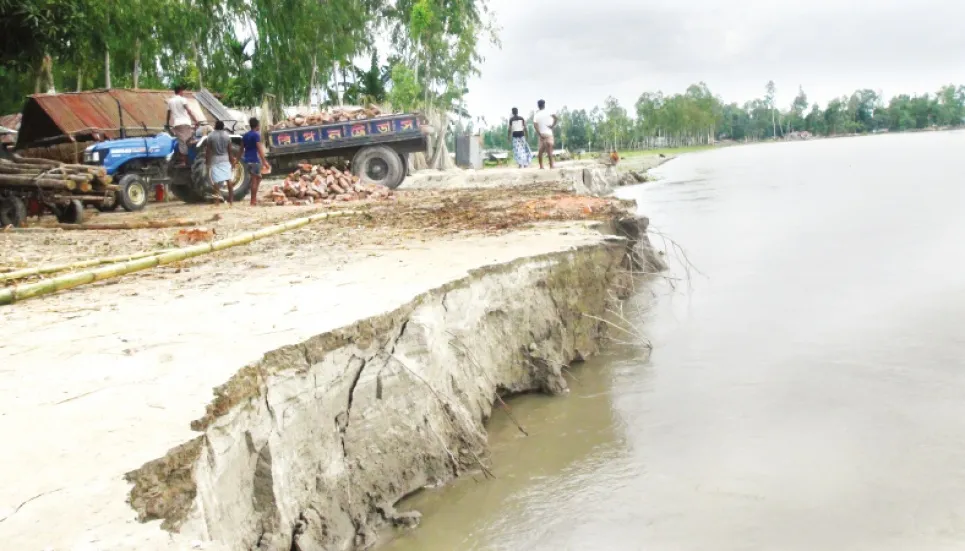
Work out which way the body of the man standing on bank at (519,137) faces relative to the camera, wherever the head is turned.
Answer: away from the camera

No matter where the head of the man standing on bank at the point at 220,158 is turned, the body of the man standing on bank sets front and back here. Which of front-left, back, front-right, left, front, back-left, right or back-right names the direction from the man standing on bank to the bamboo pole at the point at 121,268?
back

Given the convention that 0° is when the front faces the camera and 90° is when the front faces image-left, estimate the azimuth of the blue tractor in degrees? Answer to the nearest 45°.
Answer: approximately 45°

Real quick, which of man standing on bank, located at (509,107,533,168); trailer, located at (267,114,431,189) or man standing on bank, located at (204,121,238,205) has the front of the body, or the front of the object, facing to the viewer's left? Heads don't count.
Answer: the trailer

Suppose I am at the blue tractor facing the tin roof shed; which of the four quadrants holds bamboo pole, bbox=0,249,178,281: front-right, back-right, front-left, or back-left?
back-left

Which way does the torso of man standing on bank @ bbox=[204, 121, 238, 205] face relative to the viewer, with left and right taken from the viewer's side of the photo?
facing away from the viewer

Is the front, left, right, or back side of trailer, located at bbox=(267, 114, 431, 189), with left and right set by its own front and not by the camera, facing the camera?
left
